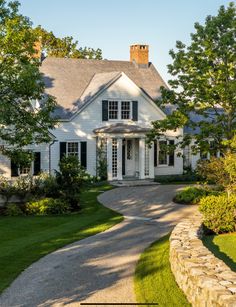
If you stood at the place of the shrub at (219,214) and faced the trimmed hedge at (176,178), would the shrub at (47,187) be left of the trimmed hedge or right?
left

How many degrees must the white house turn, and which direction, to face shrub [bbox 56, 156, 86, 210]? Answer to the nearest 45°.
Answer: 0° — it already faces it

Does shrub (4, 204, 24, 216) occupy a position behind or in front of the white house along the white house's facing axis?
in front

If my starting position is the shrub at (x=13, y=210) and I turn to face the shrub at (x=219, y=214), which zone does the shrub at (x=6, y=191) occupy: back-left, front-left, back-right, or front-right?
back-left

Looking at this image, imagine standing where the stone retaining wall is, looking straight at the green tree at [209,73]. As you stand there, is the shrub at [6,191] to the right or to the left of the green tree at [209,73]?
left

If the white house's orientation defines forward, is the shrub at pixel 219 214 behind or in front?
in front

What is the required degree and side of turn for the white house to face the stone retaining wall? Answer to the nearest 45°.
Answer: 0° — it already faces it

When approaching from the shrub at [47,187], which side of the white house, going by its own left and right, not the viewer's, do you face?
front

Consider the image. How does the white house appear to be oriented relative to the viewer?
toward the camera

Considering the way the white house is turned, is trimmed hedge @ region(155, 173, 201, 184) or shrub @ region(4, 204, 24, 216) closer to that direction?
the shrub

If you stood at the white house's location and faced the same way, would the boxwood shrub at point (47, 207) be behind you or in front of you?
in front

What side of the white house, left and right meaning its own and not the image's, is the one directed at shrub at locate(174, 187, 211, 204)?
front
